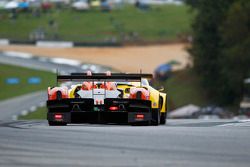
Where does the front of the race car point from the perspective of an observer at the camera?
facing away from the viewer
